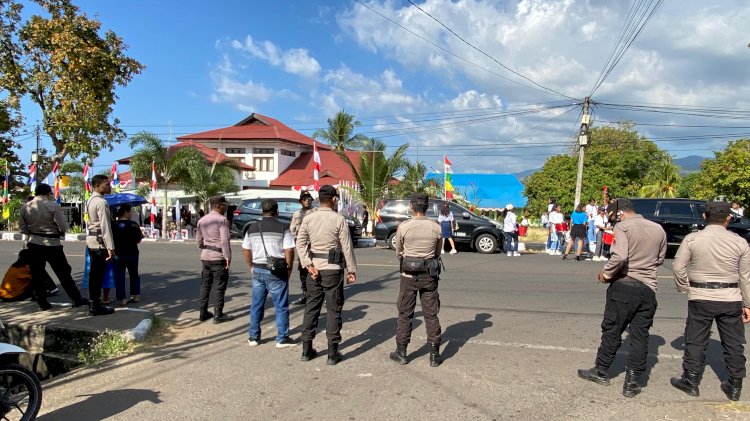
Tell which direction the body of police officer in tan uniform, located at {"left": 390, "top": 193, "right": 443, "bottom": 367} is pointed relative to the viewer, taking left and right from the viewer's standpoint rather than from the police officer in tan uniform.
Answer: facing away from the viewer

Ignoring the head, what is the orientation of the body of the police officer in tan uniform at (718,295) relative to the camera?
away from the camera

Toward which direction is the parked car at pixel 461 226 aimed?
to the viewer's right

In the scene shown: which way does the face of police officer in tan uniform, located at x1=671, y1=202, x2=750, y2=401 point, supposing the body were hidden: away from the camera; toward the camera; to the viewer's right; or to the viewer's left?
away from the camera

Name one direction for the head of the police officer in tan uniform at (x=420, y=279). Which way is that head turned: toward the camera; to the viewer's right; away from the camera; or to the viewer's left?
away from the camera

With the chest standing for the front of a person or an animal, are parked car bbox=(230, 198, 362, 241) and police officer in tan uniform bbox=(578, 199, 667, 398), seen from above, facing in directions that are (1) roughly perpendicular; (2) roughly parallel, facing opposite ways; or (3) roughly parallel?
roughly perpendicular

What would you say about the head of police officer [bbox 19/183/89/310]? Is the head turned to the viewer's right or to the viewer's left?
to the viewer's right

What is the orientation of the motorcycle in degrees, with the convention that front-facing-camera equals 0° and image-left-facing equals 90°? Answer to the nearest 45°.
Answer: approximately 270°

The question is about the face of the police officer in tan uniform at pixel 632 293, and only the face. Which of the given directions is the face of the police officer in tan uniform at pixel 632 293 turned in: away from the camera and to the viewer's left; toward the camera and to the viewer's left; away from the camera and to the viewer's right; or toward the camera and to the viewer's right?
away from the camera and to the viewer's left
